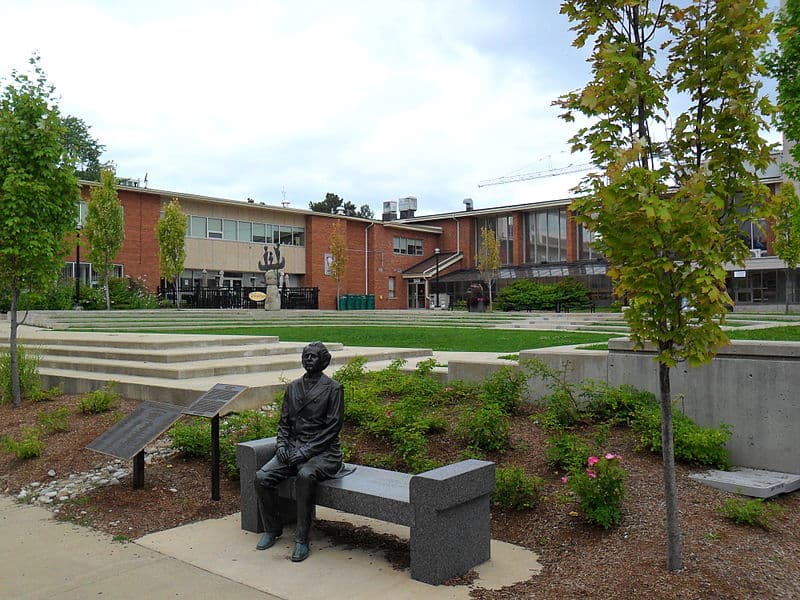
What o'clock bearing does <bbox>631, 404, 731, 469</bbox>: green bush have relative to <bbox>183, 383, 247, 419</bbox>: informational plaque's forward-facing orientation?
The green bush is roughly at 8 o'clock from the informational plaque.

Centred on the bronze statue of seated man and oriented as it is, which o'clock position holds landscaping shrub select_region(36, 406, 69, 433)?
The landscaping shrub is roughly at 3 o'clock from the bronze statue of seated man.

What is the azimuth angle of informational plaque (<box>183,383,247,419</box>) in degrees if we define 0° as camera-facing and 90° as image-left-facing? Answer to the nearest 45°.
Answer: approximately 45°

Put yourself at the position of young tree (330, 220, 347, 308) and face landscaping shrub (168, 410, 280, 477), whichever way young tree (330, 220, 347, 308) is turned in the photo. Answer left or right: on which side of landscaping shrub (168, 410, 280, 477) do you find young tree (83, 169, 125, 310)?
right

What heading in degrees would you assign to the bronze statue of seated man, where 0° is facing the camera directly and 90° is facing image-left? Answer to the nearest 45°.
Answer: approximately 45°

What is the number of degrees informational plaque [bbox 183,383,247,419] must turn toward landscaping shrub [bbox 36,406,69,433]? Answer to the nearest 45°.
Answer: approximately 90° to its right

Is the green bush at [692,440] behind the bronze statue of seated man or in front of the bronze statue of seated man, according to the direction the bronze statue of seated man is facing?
behind

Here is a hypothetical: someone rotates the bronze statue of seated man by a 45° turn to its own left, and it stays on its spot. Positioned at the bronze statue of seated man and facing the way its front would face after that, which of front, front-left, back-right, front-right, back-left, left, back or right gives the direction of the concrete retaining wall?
left

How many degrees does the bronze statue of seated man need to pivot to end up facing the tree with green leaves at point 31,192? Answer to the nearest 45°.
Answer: approximately 90° to its right

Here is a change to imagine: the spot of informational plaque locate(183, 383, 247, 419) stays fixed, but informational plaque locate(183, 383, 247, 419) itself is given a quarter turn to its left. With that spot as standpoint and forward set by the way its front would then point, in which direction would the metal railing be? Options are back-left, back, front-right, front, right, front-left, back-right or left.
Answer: back-left

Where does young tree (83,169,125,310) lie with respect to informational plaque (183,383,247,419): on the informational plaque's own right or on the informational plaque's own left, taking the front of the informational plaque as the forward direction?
on the informational plaque's own right
